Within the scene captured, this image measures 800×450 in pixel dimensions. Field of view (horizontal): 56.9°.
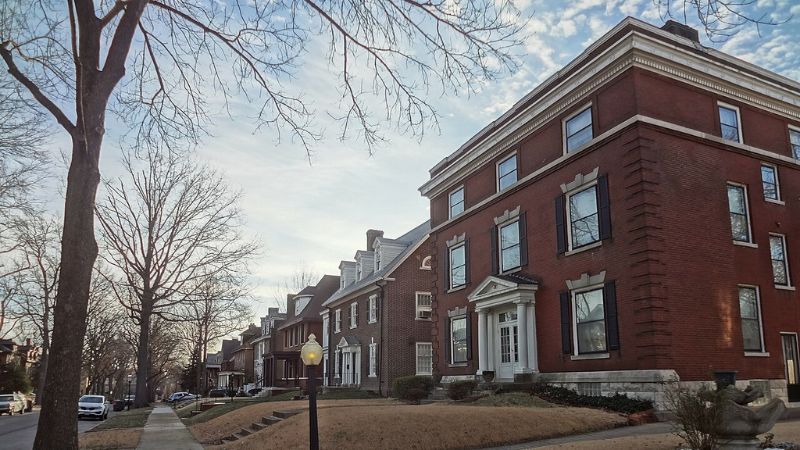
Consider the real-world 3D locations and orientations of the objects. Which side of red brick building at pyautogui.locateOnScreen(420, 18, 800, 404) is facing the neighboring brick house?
right

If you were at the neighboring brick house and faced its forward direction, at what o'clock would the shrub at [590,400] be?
The shrub is roughly at 10 o'clock from the neighboring brick house.

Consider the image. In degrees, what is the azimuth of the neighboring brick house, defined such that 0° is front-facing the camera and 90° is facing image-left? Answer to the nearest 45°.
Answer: approximately 45°

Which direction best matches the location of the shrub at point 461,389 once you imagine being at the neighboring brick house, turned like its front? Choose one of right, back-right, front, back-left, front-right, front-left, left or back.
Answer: front-left

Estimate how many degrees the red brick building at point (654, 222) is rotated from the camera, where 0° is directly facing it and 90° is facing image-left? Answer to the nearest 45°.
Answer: approximately 45°

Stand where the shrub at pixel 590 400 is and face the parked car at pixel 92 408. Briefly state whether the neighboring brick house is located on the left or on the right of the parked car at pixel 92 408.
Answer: right
